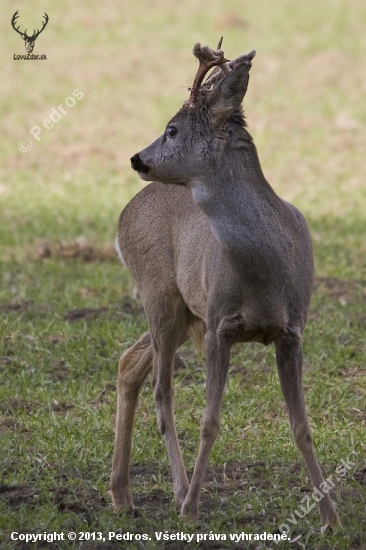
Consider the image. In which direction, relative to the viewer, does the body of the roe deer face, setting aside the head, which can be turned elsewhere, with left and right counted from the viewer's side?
facing the viewer and to the right of the viewer
